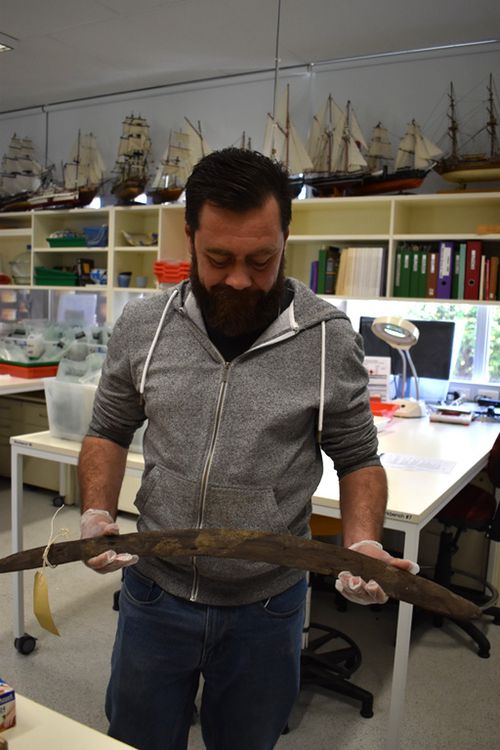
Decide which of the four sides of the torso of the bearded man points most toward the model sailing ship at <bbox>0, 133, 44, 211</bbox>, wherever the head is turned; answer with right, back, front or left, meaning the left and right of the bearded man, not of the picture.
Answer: back

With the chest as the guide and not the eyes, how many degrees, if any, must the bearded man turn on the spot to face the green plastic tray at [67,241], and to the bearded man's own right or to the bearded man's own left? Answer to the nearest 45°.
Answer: approximately 180°

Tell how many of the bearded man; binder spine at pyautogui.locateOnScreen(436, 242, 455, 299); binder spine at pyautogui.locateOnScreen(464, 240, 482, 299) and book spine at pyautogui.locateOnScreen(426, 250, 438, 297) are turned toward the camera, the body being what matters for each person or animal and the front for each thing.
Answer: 4

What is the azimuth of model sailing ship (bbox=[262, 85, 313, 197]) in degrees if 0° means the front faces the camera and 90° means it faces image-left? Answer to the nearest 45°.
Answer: approximately 315°

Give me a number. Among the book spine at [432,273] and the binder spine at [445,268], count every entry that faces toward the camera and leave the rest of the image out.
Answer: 2

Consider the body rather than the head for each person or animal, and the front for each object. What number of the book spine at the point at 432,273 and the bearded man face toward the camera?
2

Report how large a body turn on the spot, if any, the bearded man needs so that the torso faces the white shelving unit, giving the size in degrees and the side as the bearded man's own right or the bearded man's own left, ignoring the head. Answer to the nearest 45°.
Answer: approximately 180°

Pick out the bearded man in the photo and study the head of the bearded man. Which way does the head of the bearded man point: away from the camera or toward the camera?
toward the camera

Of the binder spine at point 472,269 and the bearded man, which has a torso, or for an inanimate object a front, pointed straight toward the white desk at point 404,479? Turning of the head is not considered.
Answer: the binder spine

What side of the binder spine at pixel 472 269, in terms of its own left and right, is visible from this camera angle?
front

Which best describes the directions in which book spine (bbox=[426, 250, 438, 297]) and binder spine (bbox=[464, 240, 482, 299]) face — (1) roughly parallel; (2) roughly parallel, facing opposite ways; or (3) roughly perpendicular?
roughly parallel

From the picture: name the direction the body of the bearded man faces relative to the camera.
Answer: toward the camera

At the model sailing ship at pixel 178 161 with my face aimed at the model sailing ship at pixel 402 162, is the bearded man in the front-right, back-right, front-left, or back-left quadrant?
front-right

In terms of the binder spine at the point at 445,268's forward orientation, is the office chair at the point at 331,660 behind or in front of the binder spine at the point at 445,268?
in front
